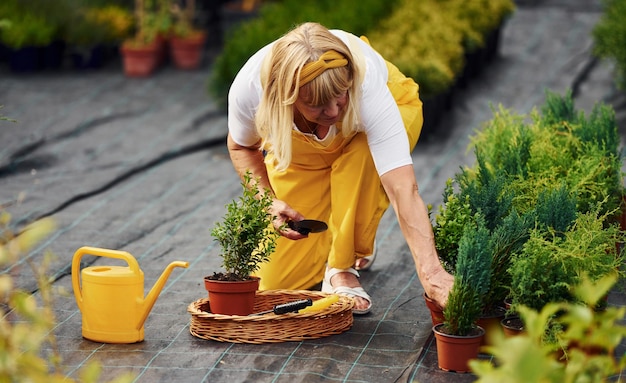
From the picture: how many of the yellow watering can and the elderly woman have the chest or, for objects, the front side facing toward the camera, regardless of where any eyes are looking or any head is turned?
1

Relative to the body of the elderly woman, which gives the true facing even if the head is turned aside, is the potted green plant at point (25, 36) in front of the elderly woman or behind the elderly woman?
behind

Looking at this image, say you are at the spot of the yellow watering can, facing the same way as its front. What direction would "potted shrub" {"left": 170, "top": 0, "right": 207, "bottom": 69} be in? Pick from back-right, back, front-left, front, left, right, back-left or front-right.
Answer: left

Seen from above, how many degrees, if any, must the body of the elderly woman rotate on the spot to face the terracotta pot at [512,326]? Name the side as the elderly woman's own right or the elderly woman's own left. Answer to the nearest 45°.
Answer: approximately 45° to the elderly woman's own left

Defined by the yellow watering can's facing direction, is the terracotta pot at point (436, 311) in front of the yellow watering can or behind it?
in front

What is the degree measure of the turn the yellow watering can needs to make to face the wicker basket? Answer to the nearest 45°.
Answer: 0° — it already faces it

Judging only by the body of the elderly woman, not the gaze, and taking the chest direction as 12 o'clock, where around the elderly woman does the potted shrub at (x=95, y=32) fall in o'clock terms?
The potted shrub is roughly at 5 o'clock from the elderly woman.

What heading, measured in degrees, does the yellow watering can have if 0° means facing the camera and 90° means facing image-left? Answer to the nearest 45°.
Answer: approximately 270°

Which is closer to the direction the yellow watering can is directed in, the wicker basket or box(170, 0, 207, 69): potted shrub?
the wicker basket

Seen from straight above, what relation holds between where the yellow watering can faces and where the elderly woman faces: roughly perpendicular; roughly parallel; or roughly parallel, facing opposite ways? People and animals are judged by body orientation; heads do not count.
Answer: roughly perpendicular

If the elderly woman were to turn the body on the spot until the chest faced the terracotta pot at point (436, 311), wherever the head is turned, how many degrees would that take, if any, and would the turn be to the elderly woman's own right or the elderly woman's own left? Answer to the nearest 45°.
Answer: approximately 45° to the elderly woman's own left

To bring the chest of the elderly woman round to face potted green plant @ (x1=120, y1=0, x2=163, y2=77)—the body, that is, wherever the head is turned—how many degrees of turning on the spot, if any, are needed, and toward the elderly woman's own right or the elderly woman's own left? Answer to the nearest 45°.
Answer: approximately 180°
